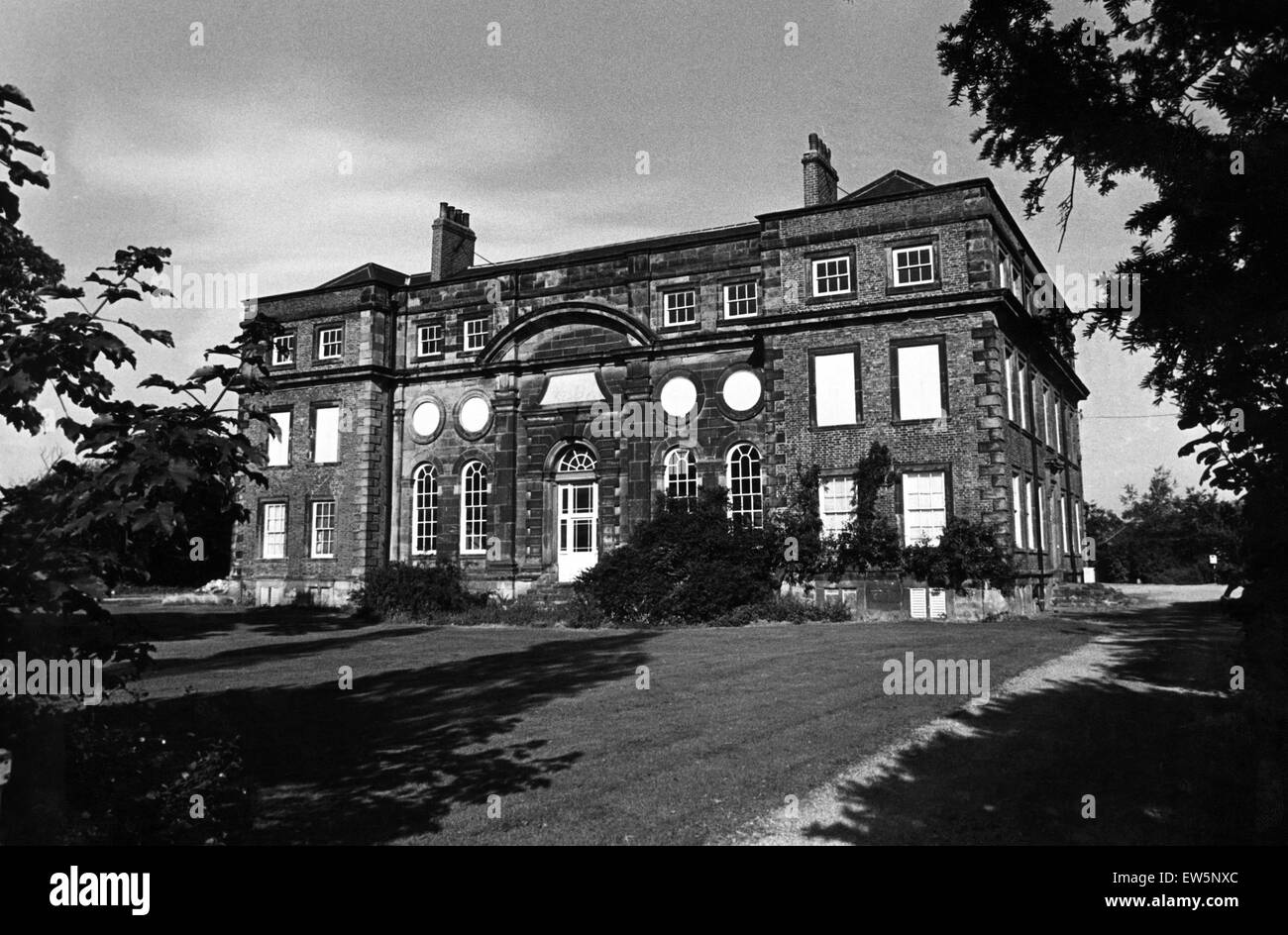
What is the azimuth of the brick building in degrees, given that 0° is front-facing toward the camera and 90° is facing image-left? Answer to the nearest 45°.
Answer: approximately 45°

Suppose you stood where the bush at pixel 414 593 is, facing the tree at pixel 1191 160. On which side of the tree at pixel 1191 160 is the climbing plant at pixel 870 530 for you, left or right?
left

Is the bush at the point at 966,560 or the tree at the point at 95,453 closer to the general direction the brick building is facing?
the tree

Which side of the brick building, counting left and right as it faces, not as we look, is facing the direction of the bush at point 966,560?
left

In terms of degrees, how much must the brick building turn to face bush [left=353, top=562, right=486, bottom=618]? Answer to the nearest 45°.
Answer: approximately 45° to its right
